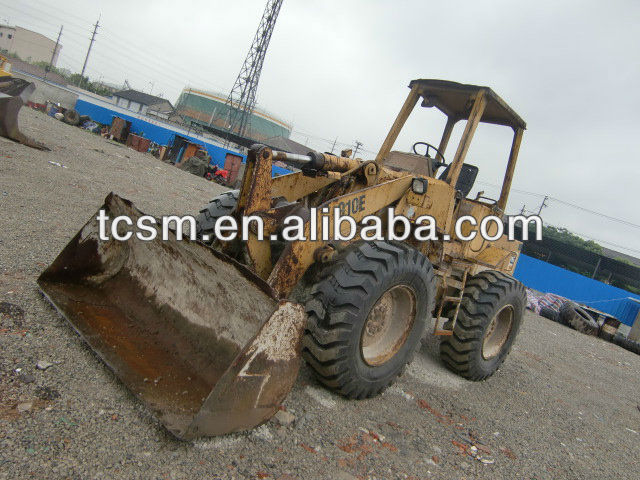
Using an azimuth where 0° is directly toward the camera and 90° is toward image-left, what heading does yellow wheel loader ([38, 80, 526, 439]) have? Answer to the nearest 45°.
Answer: approximately 45°

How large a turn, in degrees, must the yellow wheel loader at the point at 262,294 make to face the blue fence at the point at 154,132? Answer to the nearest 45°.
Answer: approximately 135° to its right

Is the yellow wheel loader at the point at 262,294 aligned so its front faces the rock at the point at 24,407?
yes

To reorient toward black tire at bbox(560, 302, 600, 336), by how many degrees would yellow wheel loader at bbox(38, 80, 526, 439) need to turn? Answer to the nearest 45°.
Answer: approximately 180°

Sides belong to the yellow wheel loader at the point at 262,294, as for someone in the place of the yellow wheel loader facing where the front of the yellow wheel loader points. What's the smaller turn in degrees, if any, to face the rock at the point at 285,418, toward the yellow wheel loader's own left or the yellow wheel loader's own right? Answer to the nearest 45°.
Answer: approximately 90° to the yellow wheel loader's own left

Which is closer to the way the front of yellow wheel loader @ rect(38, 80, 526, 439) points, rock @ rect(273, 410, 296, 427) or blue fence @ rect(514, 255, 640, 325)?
the rock

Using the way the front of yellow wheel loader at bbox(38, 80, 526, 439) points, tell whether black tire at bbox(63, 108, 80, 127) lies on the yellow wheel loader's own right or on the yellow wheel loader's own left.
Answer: on the yellow wheel loader's own right

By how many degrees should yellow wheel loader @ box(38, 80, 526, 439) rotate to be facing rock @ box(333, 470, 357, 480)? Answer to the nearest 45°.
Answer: approximately 90° to its left

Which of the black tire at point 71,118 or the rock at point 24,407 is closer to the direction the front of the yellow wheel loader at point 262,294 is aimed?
the rock
